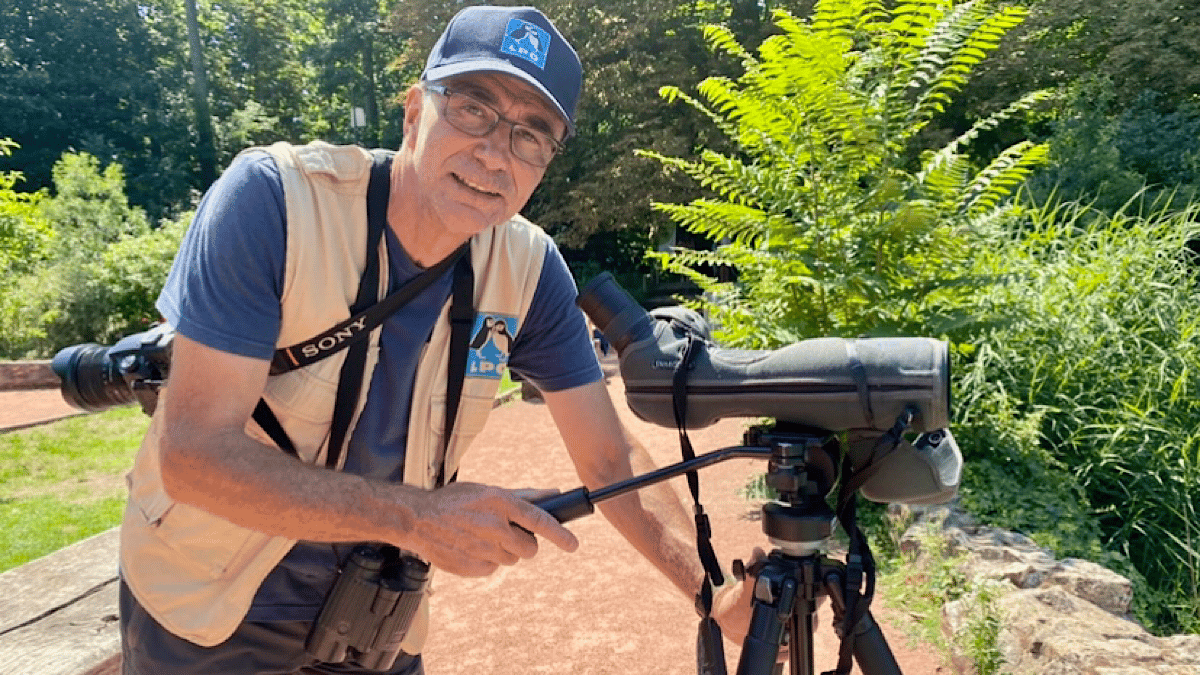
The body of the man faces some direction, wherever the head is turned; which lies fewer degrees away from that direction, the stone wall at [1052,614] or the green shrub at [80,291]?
the stone wall

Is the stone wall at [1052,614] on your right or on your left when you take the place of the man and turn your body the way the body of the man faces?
on your left

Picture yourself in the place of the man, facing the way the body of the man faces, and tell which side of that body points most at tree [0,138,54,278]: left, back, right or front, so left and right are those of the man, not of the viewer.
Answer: back

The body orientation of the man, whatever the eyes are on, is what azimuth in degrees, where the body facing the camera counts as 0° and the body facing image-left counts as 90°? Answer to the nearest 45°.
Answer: approximately 315°

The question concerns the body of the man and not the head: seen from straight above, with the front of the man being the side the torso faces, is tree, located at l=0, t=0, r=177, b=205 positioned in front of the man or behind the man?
behind

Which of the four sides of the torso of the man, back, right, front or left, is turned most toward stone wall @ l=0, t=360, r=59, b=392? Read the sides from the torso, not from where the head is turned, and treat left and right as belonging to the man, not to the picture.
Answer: back

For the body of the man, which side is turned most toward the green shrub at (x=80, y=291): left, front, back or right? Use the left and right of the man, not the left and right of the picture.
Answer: back
